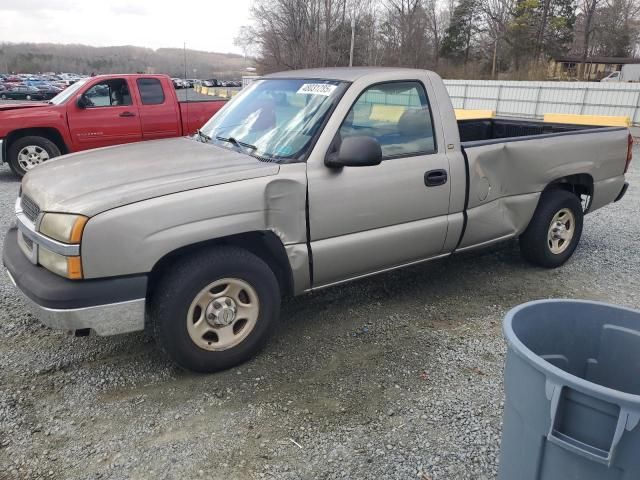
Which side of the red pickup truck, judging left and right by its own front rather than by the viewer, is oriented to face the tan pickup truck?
left

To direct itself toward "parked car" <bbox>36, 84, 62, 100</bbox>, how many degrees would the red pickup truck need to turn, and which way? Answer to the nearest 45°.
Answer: approximately 90° to its right

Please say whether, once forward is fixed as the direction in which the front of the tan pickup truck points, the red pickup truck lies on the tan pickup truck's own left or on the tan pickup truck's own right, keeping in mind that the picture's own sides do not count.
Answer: on the tan pickup truck's own right

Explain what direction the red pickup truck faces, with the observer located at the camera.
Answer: facing to the left of the viewer

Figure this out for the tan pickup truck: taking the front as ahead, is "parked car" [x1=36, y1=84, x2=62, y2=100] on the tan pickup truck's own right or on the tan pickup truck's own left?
on the tan pickup truck's own right

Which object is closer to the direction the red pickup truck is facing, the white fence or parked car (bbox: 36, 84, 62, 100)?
the parked car

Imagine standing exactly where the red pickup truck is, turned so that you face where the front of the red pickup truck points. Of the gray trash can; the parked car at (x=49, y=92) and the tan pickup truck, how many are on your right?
1

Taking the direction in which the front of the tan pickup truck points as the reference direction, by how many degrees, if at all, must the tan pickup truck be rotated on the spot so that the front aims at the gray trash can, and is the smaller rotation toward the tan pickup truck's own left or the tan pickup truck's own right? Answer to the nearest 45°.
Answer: approximately 90° to the tan pickup truck's own left

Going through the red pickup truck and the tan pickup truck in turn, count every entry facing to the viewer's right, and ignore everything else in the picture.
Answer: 0

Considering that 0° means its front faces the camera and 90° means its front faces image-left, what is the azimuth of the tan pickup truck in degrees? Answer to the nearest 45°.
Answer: approximately 45°

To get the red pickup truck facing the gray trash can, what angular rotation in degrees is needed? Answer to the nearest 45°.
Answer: approximately 90° to its left

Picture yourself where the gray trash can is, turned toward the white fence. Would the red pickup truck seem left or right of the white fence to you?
left
